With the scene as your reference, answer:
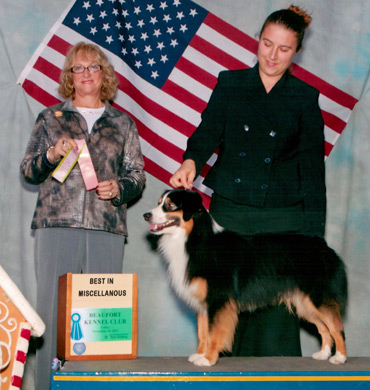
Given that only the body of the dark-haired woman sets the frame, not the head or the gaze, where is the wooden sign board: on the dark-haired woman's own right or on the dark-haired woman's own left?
on the dark-haired woman's own right

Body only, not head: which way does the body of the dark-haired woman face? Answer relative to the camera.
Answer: toward the camera

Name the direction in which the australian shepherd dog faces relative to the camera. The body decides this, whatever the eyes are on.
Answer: to the viewer's left

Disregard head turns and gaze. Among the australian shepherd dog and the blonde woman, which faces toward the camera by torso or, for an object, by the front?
the blonde woman

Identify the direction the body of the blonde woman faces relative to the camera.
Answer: toward the camera

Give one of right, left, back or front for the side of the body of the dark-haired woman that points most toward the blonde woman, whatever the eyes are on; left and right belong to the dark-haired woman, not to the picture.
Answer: right

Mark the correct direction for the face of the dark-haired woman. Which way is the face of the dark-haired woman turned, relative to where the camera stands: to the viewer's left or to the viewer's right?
to the viewer's left

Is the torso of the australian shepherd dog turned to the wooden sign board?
yes

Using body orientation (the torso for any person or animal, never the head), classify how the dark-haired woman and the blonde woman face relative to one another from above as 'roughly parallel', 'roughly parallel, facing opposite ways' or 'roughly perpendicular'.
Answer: roughly parallel

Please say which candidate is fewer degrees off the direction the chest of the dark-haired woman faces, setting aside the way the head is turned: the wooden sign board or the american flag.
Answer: the wooden sign board

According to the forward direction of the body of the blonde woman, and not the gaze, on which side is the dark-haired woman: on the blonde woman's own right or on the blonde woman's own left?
on the blonde woman's own left

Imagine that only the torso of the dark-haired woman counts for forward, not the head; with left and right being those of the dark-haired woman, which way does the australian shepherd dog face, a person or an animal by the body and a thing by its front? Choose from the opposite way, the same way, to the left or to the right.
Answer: to the right

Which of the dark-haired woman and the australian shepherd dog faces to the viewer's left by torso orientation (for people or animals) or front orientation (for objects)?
the australian shepherd dog

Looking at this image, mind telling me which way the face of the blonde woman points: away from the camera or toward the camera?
toward the camera

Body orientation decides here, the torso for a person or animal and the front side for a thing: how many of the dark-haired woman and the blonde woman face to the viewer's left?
0
